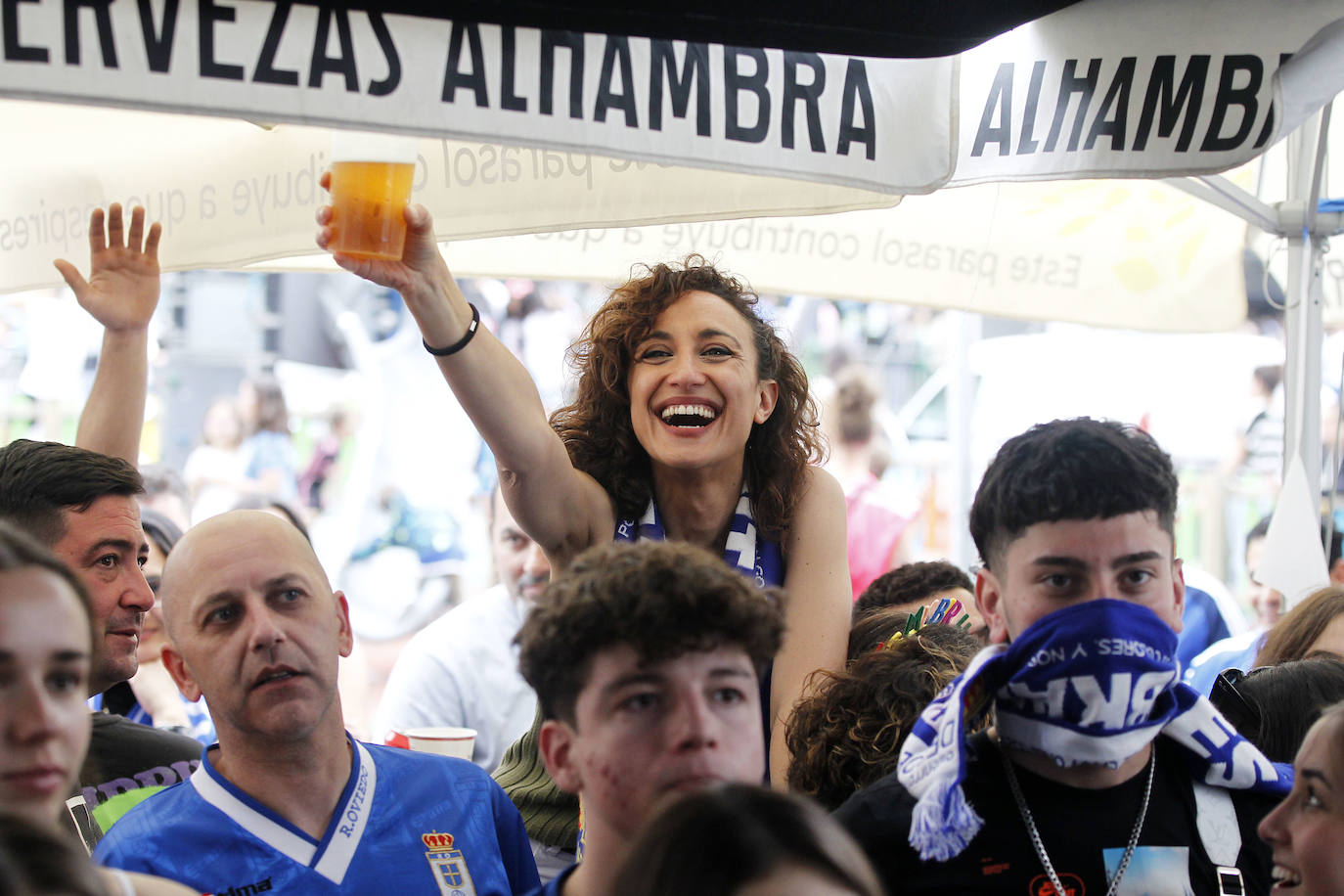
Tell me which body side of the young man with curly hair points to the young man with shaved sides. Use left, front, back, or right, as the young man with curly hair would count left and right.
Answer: left

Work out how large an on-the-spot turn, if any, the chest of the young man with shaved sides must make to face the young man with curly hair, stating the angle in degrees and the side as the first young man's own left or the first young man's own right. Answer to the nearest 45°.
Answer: approximately 45° to the first young man's own right

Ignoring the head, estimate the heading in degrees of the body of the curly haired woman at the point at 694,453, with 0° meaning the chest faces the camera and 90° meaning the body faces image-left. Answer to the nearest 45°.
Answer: approximately 0°

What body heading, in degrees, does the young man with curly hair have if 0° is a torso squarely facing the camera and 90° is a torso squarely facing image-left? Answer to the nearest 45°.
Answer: approximately 315°

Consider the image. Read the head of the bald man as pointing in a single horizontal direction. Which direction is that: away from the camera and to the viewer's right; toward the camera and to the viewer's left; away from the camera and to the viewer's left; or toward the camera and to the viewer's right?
toward the camera and to the viewer's right

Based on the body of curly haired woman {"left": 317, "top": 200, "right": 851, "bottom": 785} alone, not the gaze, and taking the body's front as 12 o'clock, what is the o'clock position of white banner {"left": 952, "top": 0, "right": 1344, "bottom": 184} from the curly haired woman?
The white banner is roughly at 10 o'clock from the curly haired woman.

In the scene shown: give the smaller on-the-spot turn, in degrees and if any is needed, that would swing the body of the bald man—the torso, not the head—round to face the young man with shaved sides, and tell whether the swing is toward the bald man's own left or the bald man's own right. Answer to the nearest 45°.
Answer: approximately 45° to the bald man's own left
